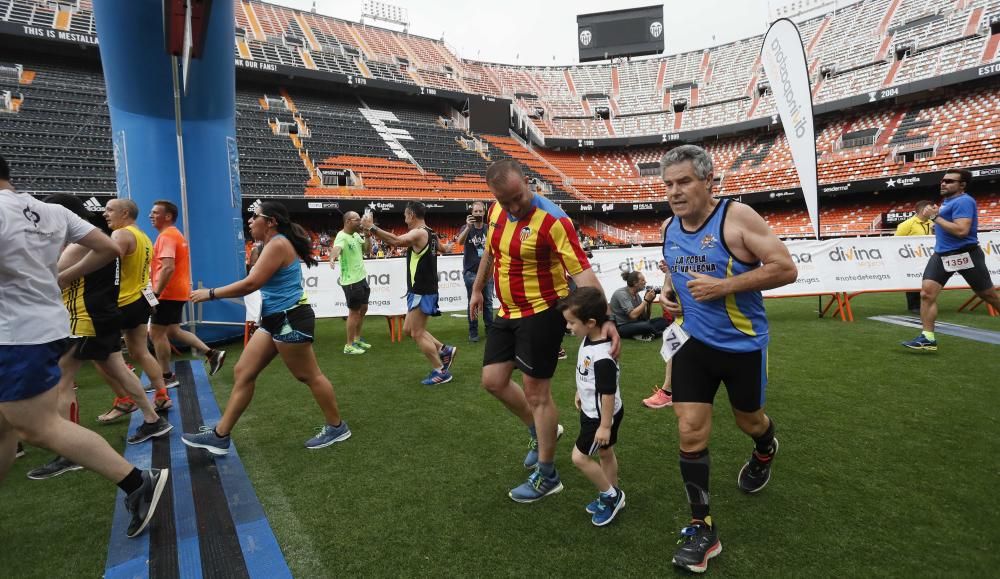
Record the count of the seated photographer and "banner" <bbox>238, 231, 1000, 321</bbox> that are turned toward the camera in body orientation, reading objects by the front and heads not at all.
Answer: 1

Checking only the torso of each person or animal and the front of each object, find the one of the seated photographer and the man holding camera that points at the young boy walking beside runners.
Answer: the man holding camera

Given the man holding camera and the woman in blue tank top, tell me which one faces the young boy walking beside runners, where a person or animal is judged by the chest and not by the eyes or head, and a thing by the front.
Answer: the man holding camera

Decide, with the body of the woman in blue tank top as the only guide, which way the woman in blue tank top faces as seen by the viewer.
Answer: to the viewer's left

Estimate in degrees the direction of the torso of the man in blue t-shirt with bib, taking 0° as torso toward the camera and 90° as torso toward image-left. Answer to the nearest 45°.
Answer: approximately 45°

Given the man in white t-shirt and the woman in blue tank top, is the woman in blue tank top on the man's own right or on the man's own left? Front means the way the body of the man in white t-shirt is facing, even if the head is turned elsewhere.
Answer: on the man's own right

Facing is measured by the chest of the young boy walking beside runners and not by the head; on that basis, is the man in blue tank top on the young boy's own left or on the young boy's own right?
on the young boy's own left

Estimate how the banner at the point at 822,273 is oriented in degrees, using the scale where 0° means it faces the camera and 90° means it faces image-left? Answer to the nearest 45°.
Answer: approximately 0°
